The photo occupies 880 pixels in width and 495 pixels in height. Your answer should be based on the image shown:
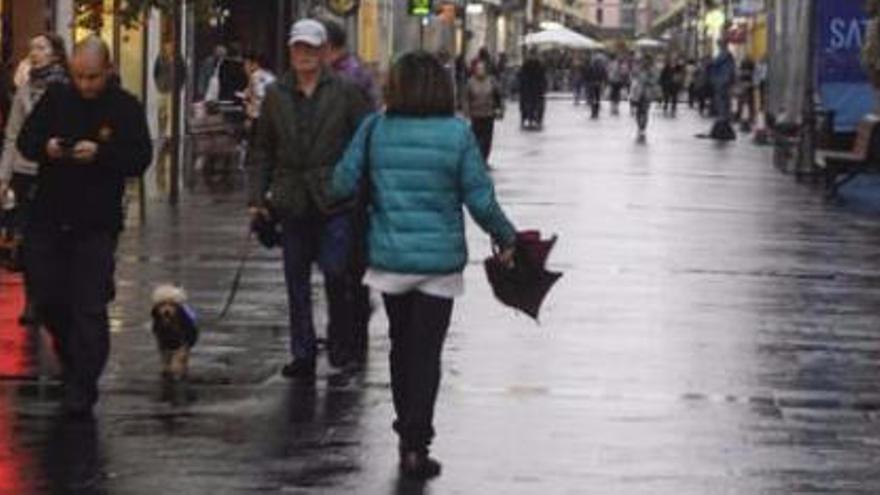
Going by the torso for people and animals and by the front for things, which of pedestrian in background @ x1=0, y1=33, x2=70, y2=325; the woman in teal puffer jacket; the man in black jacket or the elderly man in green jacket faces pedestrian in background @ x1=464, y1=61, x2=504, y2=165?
the woman in teal puffer jacket

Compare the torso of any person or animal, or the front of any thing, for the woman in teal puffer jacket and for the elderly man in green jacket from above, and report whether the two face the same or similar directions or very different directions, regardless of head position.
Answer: very different directions

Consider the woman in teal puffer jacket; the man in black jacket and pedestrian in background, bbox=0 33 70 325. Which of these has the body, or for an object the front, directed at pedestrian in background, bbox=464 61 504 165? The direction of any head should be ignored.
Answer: the woman in teal puffer jacket

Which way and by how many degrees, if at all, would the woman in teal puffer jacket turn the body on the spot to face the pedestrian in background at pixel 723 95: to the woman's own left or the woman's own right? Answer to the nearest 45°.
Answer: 0° — they already face them

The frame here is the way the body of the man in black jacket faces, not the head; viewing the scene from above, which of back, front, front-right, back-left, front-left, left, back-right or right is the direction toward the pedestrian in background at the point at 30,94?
back

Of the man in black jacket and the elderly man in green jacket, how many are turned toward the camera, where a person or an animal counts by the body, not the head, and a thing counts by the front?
2

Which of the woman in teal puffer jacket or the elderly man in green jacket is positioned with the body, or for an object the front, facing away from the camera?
the woman in teal puffer jacket

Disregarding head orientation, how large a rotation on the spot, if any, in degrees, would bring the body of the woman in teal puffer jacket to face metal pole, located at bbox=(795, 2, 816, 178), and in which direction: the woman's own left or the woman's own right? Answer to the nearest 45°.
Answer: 0° — they already face it
